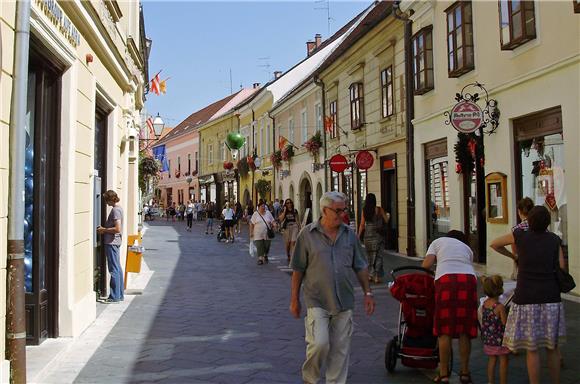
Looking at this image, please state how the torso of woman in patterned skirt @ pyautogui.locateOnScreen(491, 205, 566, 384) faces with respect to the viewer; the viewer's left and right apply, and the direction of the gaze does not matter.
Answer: facing away from the viewer

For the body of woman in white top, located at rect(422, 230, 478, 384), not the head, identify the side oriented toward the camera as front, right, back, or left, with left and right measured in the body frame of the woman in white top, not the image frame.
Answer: back

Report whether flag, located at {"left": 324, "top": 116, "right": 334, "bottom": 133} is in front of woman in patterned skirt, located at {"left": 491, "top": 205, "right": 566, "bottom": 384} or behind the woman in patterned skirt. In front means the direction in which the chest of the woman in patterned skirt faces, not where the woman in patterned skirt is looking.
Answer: in front

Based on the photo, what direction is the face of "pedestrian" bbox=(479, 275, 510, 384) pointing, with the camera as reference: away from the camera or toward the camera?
away from the camera

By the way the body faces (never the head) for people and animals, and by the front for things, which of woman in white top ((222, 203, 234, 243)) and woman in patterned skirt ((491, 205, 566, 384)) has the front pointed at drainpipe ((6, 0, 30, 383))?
the woman in white top

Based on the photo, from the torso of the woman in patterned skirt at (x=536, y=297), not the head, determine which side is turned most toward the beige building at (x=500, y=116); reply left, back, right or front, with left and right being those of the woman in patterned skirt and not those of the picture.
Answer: front

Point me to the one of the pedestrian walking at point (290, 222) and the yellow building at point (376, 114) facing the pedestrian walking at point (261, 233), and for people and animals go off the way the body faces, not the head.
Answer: the yellow building

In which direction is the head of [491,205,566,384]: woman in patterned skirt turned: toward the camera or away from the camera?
away from the camera

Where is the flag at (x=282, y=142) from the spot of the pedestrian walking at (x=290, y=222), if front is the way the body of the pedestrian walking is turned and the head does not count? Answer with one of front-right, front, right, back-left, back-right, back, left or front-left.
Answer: back

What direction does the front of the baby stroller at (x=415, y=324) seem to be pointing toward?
away from the camera
